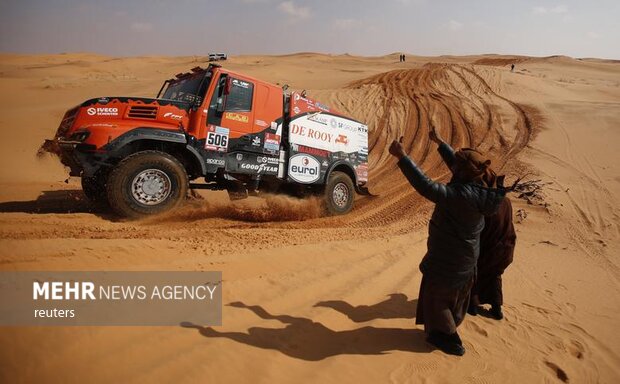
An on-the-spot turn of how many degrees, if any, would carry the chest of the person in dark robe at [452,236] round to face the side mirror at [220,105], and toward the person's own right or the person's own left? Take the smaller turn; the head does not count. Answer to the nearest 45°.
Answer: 0° — they already face it

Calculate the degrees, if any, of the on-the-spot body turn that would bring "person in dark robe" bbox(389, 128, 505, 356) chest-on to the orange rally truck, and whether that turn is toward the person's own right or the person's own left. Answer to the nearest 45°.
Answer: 0° — they already face it

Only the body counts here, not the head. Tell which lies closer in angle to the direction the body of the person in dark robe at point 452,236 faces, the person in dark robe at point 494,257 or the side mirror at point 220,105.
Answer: the side mirror

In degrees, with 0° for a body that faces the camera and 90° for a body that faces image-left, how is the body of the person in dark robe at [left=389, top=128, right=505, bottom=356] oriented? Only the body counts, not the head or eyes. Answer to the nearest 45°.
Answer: approximately 135°

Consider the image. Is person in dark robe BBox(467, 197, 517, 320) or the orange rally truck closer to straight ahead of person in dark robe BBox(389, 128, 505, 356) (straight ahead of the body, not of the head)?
the orange rally truck
